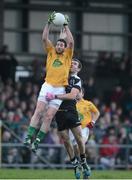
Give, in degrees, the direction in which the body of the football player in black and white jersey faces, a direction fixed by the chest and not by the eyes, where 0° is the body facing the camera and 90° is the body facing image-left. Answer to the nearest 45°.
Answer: approximately 45°
